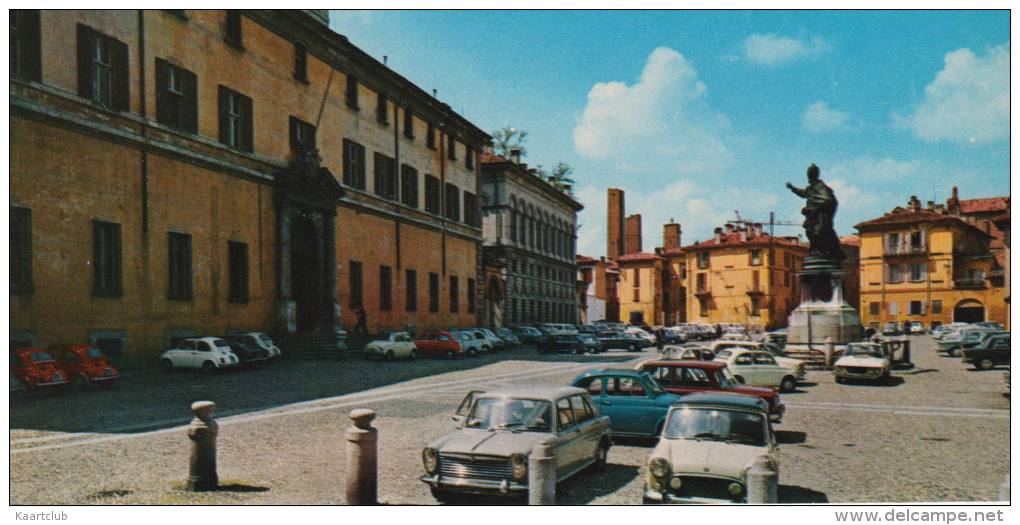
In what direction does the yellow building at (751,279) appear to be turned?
toward the camera

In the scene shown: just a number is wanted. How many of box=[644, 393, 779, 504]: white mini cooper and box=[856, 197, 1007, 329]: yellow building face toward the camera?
2

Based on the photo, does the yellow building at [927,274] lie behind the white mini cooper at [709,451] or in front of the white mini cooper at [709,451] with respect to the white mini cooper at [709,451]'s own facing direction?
behind

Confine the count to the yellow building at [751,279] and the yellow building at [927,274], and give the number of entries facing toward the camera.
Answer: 2

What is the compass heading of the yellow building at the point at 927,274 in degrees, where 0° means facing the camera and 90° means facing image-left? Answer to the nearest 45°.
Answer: approximately 0°

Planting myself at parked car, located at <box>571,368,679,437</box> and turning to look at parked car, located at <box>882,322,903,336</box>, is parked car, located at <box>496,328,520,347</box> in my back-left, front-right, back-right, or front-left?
front-left

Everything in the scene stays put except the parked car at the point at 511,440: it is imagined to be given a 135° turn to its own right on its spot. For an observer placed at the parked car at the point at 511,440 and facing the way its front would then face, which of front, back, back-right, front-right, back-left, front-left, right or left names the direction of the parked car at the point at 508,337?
front

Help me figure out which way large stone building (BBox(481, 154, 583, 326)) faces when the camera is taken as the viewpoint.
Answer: facing the viewer and to the right of the viewer

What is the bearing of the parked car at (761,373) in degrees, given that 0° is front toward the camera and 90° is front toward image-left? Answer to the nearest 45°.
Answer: approximately 315°

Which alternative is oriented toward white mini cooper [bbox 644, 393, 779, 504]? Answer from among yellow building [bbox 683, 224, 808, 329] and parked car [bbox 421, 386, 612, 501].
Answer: the yellow building
